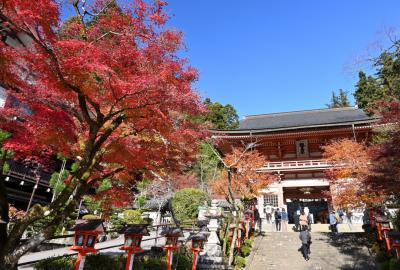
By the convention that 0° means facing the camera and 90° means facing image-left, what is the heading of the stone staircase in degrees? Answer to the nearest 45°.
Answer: approximately 0°

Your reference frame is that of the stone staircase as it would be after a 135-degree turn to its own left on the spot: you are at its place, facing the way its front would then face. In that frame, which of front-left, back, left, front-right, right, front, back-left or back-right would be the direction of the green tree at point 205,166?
left

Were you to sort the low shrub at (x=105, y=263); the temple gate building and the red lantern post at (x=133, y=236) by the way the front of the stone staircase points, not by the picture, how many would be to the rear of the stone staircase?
1

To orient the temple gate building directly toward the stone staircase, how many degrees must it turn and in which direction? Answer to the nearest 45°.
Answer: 0° — it already faces it

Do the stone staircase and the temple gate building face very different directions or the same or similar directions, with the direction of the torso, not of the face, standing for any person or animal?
same or similar directions

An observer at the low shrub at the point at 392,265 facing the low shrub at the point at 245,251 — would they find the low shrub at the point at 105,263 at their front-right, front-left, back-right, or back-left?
front-left

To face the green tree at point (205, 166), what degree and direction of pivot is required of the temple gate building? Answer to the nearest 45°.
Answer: approximately 90° to its right

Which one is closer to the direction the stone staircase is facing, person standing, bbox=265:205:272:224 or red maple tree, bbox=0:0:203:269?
the red maple tree

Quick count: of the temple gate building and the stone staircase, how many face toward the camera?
2

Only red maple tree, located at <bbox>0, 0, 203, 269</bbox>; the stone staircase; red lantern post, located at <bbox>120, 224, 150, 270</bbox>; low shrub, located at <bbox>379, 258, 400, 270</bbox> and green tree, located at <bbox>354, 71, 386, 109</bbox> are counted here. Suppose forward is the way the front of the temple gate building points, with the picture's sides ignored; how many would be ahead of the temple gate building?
4

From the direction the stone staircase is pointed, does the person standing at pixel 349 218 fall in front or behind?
behind

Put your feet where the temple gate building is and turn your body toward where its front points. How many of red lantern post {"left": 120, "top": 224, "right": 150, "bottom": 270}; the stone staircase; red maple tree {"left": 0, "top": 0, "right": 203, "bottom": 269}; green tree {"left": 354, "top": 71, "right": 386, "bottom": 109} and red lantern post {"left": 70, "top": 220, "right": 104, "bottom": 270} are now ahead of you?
4

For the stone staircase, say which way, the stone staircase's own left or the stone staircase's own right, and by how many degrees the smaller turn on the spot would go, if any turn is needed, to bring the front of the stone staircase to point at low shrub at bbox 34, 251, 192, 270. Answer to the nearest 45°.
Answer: approximately 45° to the stone staircase's own right

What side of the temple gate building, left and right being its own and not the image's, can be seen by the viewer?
front

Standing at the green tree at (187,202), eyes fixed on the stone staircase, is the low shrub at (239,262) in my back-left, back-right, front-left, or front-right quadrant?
front-right
